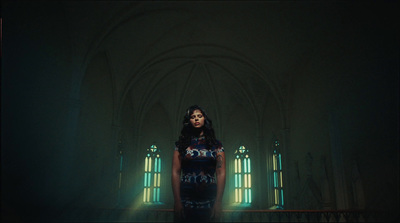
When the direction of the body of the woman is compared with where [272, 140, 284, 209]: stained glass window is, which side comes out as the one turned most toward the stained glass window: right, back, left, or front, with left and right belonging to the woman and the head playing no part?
back

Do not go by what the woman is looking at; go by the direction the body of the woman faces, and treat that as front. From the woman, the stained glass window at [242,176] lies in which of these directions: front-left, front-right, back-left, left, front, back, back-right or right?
back

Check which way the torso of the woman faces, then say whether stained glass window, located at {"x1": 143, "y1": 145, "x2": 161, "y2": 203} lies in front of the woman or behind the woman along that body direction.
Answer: behind

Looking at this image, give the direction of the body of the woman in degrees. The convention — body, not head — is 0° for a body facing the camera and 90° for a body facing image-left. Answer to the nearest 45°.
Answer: approximately 0°
